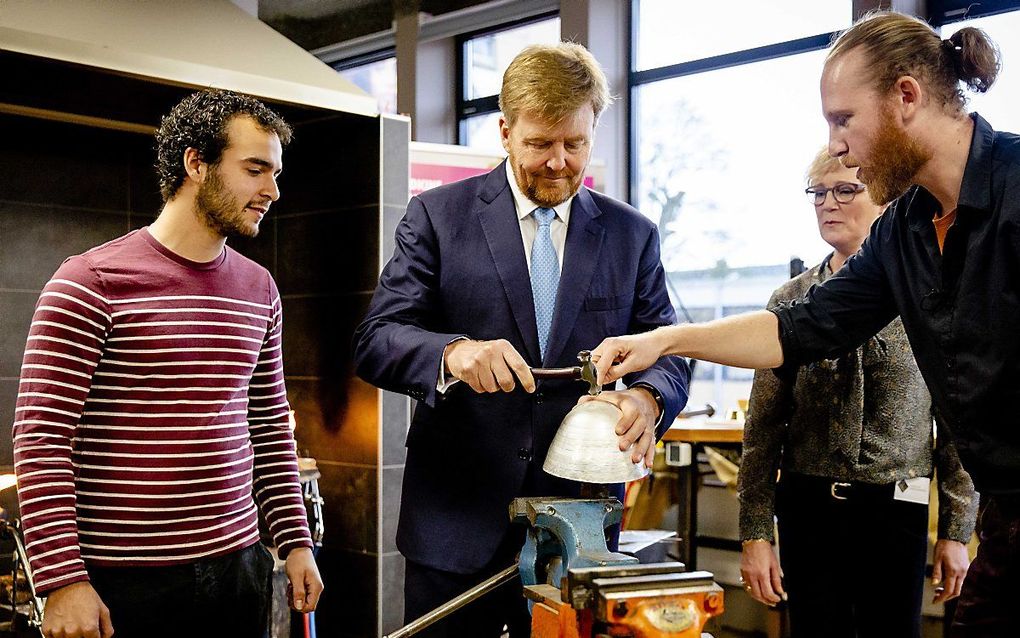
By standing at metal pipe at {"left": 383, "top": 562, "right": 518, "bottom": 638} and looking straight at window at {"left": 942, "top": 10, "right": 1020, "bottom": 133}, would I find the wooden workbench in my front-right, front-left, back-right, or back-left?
front-left

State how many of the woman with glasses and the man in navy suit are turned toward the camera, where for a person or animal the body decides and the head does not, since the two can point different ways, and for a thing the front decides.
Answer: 2

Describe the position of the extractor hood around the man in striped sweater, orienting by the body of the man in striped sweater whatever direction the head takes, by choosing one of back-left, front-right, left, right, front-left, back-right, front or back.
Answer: back-left

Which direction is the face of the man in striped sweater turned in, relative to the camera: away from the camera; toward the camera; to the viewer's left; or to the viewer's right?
to the viewer's right

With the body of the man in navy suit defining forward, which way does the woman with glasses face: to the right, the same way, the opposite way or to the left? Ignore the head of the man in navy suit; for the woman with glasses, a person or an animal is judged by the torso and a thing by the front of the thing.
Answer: the same way

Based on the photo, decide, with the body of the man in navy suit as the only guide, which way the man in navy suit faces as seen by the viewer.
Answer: toward the camera

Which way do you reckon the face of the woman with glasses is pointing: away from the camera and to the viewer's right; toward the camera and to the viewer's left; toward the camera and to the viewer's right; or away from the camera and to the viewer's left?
toward the camera and to the viewer's left

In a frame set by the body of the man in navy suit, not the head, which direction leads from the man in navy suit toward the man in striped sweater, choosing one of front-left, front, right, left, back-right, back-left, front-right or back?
right

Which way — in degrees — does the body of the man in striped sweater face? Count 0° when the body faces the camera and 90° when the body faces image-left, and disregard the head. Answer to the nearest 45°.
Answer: approximately 315°

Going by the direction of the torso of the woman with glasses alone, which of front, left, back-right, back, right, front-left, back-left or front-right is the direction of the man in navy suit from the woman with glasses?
front-right

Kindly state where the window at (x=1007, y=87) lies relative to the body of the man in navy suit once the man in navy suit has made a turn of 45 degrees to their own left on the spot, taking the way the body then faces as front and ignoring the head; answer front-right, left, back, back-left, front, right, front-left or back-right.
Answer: left

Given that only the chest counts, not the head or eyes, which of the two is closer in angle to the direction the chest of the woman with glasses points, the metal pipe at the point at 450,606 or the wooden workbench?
the metal pipe

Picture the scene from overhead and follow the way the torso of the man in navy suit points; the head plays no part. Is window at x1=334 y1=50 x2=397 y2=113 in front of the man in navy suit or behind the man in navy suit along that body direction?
behind

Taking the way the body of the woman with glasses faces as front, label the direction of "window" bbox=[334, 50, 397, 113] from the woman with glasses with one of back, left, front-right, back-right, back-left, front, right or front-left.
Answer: back-right

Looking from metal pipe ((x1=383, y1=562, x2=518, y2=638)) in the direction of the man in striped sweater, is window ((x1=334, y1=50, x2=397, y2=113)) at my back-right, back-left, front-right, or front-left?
front-right
